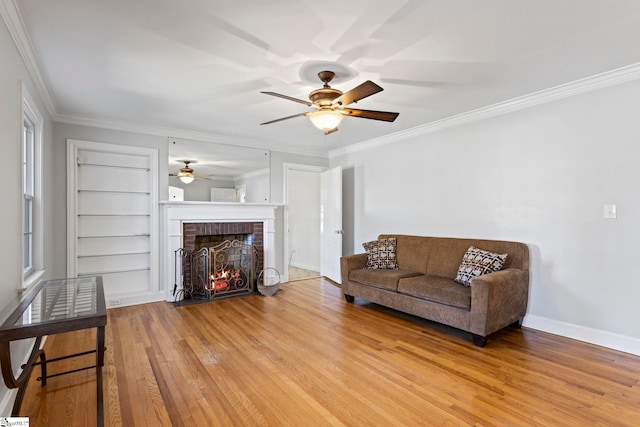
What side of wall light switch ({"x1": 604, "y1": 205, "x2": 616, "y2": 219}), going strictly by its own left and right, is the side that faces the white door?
right

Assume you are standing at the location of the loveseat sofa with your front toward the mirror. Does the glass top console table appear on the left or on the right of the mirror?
left

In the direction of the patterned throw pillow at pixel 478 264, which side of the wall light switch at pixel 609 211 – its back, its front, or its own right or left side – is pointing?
right

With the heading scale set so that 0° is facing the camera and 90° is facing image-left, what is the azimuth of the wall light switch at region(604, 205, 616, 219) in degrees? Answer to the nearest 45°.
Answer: approximately 0°

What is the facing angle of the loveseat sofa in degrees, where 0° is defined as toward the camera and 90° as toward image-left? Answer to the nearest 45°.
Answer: approximately 45°

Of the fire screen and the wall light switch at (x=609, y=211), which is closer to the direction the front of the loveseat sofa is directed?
the fire screen

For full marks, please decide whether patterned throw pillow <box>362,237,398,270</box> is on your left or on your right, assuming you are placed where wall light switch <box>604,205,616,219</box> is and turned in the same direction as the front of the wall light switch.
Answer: on your right
